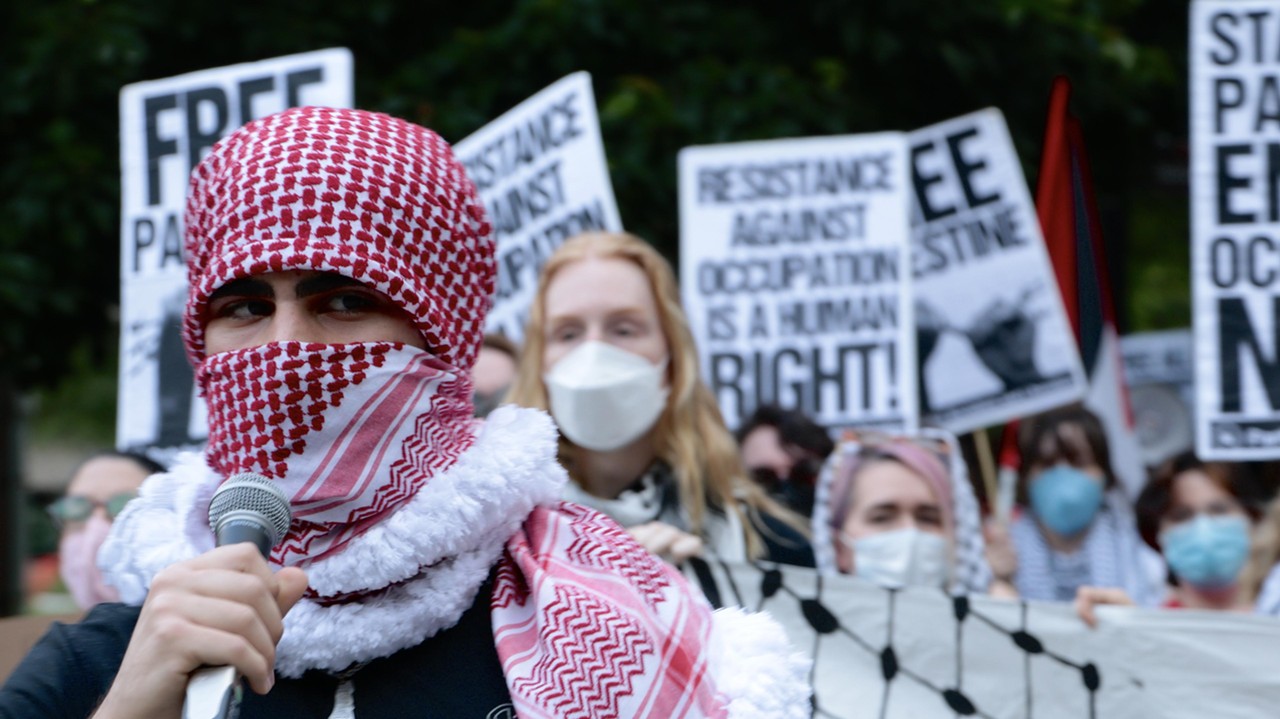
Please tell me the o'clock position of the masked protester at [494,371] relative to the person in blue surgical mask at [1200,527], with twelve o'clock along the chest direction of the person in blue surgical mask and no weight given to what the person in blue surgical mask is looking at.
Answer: The masked protester is roughly at 2 o'clock from the person in blue surgical mask.

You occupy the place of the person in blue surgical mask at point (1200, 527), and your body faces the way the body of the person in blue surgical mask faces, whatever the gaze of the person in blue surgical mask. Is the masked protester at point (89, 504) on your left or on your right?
on your right

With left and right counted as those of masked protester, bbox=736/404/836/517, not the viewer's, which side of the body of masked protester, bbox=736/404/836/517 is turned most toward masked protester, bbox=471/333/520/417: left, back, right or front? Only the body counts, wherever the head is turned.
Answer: right

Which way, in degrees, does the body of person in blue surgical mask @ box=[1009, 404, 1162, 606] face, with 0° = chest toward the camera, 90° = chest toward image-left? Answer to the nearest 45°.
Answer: approximately 0°

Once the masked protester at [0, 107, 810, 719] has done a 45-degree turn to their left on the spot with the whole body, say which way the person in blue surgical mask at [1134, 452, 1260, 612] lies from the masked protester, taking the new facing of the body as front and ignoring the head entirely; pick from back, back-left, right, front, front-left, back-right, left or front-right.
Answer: back-left

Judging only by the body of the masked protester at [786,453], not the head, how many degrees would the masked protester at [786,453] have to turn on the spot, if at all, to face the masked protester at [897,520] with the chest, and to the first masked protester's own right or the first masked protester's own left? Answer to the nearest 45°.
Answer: approximately 45° to the first masked protester's own left
